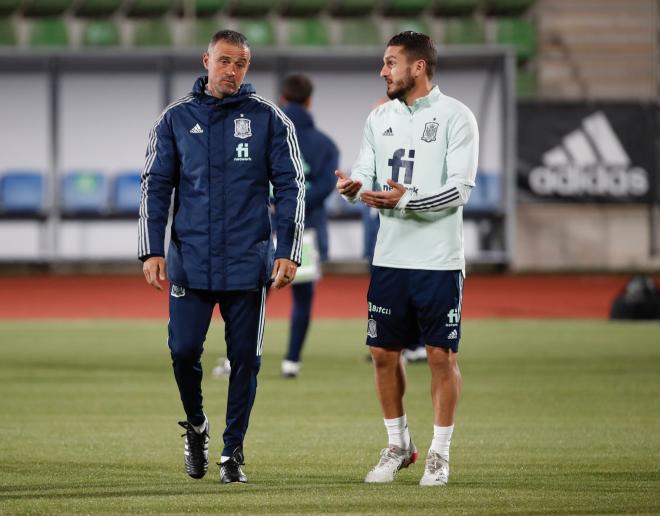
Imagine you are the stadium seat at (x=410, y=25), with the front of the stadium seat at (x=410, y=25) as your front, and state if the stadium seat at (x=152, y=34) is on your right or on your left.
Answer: on your right

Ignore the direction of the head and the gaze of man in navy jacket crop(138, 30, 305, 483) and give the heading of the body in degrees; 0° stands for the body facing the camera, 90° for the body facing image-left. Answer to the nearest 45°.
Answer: approximately 0°

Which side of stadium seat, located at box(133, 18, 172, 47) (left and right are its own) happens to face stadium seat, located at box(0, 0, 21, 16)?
right

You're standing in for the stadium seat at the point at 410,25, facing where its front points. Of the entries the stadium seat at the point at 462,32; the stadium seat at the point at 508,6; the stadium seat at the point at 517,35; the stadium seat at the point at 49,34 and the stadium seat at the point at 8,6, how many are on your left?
3

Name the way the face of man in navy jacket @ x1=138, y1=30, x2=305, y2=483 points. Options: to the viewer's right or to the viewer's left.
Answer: to the viewer's right

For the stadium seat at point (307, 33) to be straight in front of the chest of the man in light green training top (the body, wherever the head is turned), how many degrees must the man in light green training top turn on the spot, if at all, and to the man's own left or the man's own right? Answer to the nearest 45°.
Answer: approximately 135° to the man's own right

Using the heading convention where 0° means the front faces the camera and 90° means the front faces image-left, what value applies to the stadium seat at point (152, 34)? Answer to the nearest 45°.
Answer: approximately 0°

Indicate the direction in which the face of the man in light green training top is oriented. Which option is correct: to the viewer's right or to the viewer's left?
to the viewer's left

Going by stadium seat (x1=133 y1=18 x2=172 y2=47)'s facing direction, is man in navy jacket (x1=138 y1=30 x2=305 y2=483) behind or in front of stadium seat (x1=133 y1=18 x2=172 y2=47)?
in front
